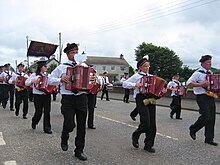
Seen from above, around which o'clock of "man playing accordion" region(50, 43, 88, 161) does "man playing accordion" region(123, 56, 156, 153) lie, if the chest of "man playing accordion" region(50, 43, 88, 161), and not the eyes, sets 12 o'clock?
"man playing accordion" region(123, 56, 156, 153) is roughly at 10 o'clock from "man playing accordion" region(50, 43, 88, 161).

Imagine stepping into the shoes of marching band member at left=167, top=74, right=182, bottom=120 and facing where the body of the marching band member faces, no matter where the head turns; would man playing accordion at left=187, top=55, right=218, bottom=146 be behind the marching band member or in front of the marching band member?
in front

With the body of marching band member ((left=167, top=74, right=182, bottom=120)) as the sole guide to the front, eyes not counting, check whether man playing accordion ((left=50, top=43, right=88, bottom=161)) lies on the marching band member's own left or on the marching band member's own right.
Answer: on the marching band member's own right

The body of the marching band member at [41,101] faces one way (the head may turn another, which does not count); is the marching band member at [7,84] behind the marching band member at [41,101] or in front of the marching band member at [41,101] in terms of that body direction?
behind

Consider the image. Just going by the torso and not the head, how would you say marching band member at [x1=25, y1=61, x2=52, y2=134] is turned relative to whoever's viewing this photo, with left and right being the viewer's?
facing the viewer and to the right of the viewer

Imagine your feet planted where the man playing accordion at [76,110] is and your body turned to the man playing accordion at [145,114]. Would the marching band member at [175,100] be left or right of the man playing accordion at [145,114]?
left

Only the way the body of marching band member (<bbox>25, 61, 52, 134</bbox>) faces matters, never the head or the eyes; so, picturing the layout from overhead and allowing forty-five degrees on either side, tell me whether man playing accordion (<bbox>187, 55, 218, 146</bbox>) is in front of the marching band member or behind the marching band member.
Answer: in front

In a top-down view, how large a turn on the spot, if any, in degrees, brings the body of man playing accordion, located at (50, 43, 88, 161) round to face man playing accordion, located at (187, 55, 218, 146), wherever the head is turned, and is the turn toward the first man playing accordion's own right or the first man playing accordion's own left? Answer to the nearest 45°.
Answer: approximately 45° to the first man playing accordion's own left
